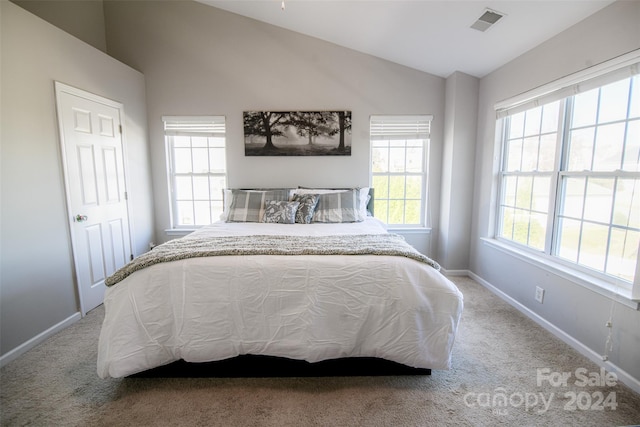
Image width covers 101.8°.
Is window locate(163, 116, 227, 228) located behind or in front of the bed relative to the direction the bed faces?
behind

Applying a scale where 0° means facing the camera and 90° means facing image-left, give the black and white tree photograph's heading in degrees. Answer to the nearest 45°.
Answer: approximately 0°

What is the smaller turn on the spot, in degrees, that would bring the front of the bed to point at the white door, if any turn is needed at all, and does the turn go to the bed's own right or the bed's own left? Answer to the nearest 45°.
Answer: approximately 135° to the bed's own right

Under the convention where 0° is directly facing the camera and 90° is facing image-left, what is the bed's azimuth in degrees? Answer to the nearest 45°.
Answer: approximately 0°

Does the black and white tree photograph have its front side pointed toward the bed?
yes

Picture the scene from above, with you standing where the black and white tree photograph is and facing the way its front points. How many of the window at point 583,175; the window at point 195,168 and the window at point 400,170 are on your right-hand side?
1

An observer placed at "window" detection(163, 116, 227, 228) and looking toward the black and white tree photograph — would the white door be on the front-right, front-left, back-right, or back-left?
back-right

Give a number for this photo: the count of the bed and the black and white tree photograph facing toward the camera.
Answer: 2

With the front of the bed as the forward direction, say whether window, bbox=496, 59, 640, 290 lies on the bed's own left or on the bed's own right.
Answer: on the bed's own left

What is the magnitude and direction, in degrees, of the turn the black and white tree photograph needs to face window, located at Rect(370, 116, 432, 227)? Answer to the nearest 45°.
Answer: approximately 90° to its left

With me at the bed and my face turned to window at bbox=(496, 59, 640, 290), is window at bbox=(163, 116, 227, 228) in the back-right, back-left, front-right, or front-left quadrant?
back-left
